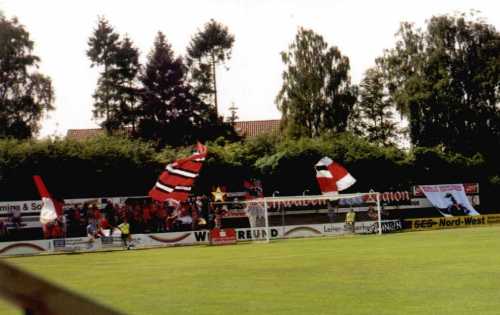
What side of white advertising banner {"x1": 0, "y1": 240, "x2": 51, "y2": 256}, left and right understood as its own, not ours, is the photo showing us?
front

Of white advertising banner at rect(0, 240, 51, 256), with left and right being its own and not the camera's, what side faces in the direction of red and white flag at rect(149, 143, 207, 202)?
left

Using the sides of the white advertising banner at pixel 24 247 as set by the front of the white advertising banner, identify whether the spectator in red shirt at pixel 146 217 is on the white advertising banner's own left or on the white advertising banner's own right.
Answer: on the white advertising banner's own left

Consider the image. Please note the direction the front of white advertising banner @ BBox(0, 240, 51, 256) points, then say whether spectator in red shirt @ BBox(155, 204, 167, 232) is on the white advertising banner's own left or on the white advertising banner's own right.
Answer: on the white advertising banner's own left

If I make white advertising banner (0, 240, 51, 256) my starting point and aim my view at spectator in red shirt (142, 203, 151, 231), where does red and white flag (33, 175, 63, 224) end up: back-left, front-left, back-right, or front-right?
front-left
